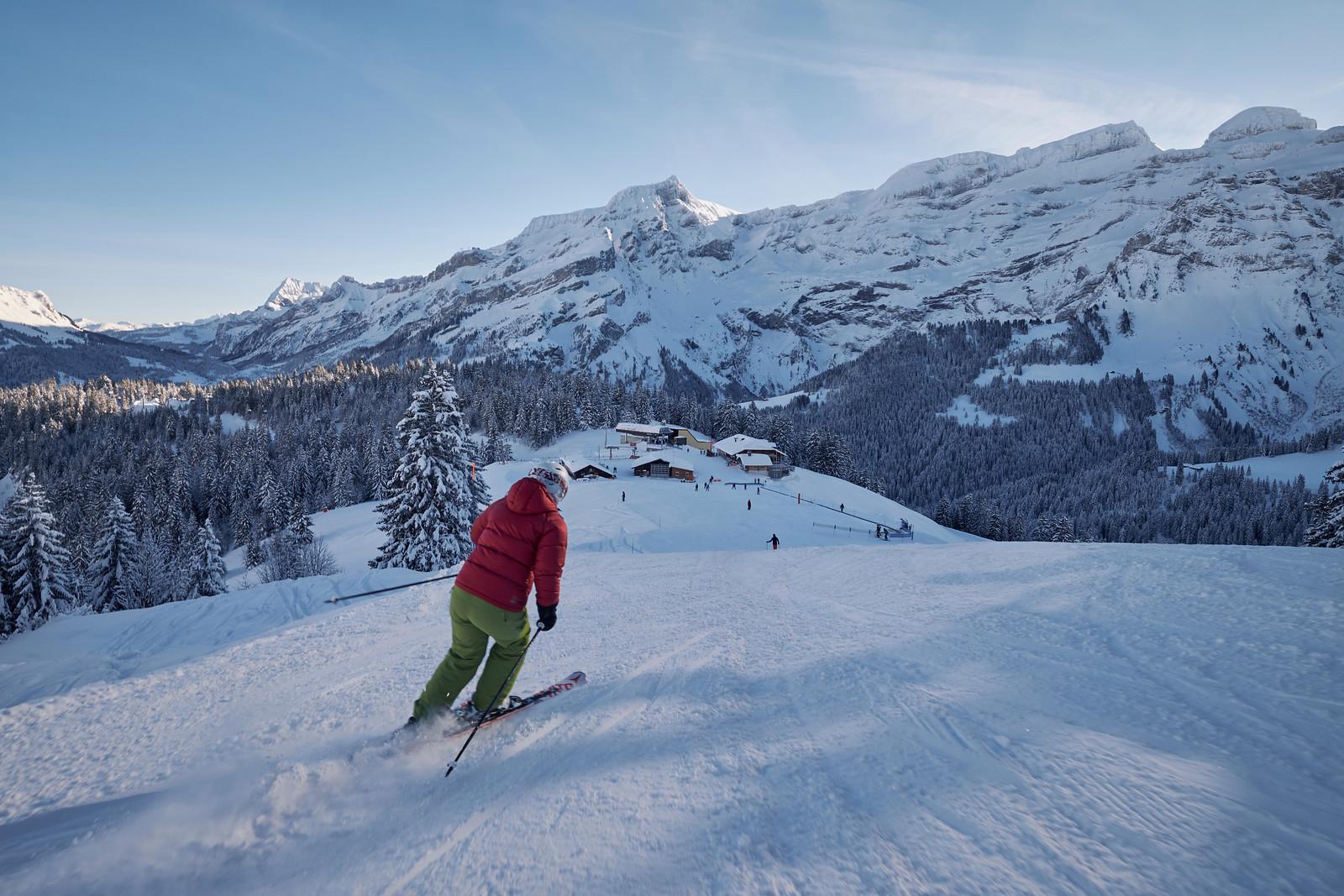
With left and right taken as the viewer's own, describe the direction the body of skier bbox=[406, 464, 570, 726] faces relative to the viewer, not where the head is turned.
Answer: facing away from the viewer and to the right of the viewer

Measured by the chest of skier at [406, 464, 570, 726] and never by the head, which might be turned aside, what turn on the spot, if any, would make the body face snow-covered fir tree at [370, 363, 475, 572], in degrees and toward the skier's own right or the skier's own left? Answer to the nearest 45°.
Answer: approximately 45° to the skier's own left

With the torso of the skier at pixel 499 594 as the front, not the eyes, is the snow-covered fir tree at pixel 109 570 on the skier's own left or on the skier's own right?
on the skier's own left

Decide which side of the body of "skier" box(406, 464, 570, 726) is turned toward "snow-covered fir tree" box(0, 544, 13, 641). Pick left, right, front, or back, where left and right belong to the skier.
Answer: left

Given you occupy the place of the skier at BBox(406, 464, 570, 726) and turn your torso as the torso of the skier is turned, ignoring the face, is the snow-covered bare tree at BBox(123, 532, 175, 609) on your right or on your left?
on your left

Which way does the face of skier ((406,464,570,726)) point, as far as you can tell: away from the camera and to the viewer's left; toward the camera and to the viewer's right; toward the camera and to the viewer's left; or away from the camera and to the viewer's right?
away from the camera and to the viewer's right
